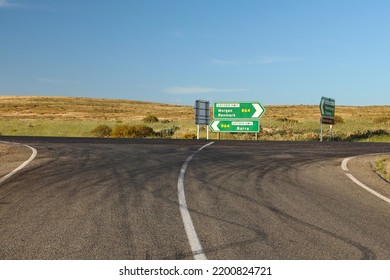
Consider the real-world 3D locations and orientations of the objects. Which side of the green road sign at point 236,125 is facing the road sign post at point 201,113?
right

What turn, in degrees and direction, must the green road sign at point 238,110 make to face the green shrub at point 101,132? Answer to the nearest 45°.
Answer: approximately 135° to its right

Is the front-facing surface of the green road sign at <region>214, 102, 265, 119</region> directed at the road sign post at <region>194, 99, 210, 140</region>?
no

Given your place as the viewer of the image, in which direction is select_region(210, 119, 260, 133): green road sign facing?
facing the viewer

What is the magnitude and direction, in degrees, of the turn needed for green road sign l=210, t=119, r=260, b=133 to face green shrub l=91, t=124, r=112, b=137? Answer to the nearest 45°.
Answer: approximately 135° to its right

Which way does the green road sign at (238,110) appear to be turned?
toward the camera

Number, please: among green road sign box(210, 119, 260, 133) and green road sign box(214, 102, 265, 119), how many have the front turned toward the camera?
2

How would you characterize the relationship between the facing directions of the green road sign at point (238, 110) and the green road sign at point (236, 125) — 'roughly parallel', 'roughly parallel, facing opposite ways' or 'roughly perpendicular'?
roughly parallel

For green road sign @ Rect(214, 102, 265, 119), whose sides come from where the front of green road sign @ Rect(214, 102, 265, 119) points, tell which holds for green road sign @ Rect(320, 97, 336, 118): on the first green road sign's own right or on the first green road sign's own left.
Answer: on the first green road sign's own left
